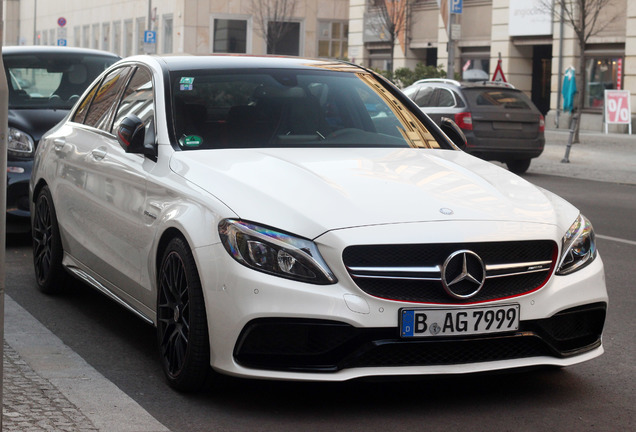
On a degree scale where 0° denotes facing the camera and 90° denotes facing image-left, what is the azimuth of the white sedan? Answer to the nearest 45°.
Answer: approximately 315°

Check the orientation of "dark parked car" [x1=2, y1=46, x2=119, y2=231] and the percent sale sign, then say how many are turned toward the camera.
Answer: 2

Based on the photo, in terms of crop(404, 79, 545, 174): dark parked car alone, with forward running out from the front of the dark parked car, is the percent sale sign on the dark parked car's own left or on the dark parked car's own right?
on the dark parked car's own right

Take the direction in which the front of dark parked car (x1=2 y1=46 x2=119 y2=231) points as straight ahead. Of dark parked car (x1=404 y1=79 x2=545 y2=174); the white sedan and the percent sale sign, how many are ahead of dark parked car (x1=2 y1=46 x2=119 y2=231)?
1

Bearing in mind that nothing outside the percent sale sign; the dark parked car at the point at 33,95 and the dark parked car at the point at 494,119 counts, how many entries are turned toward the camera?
2

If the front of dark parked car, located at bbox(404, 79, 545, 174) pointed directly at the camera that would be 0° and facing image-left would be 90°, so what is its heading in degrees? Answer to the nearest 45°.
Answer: approximately 135°

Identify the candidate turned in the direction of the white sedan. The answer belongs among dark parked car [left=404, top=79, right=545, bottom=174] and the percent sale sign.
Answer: the percent sale sign

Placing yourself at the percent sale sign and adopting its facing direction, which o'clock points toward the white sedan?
The white sedan is roughly at 12 o'clock from the percent sale sign.

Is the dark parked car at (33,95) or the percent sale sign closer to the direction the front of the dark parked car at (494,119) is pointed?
the percent sale sign

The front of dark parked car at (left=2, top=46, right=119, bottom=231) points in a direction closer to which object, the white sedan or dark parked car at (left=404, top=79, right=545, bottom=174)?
the white sedan

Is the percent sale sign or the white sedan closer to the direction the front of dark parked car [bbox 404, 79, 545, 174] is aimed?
the percent sale sign

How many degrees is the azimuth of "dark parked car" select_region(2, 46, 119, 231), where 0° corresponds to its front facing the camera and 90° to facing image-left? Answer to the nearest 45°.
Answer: approximately 0°
